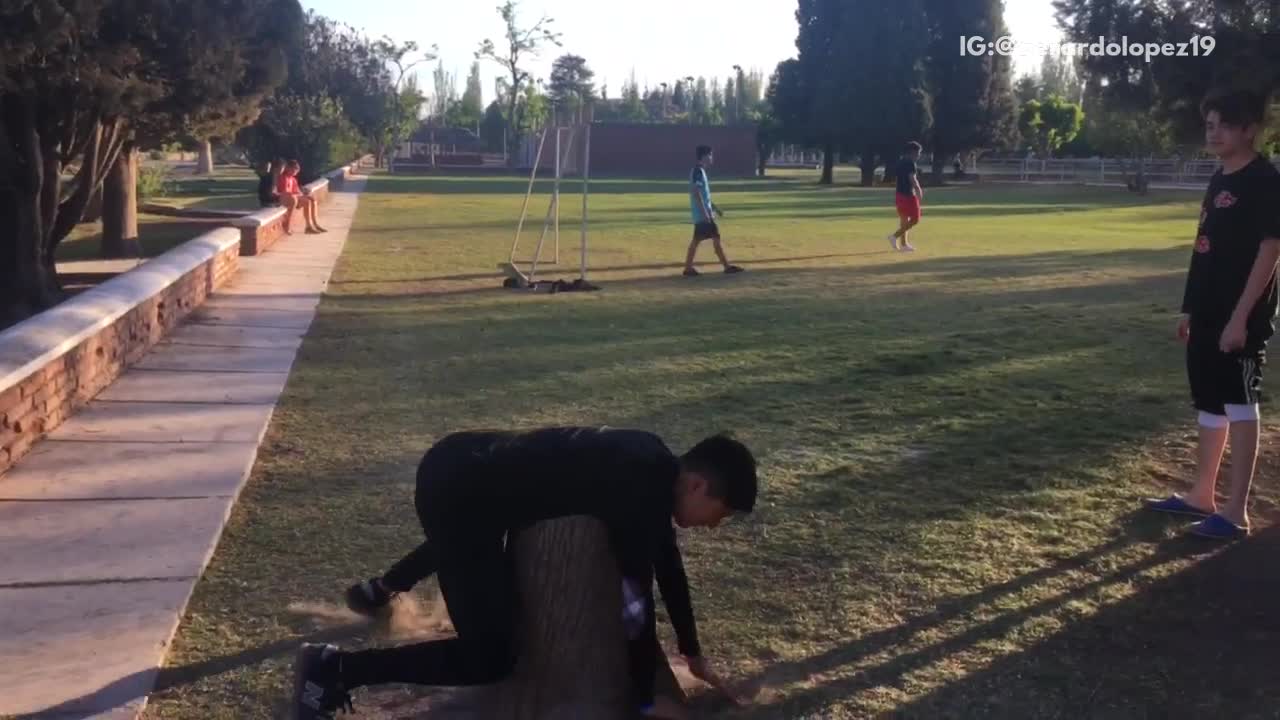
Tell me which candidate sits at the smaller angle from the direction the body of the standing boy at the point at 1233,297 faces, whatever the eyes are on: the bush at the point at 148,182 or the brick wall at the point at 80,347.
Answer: the brick wall

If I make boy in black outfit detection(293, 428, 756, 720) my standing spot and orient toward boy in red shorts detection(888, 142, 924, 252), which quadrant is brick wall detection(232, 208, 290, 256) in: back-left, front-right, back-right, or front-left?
front-left

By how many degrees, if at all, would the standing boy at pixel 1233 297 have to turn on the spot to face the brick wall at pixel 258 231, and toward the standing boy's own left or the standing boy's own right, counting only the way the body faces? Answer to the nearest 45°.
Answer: approximately 90° to the standing boy's own right

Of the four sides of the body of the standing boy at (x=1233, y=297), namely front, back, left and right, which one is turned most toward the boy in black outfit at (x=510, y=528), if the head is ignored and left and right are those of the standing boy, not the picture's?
front

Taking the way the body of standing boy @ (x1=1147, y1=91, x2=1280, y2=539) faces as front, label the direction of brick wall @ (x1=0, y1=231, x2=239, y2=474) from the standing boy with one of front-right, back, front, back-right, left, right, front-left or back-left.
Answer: front-right

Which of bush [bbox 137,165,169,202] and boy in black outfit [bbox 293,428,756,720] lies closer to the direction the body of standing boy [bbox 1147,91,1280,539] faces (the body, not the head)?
the boy in black outfit

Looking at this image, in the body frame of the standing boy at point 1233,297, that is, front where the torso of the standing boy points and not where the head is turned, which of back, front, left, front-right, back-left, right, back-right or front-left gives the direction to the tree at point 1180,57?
back-right

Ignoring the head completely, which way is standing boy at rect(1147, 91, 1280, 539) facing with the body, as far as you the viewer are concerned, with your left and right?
facing the viewer and to the left of the viewer
